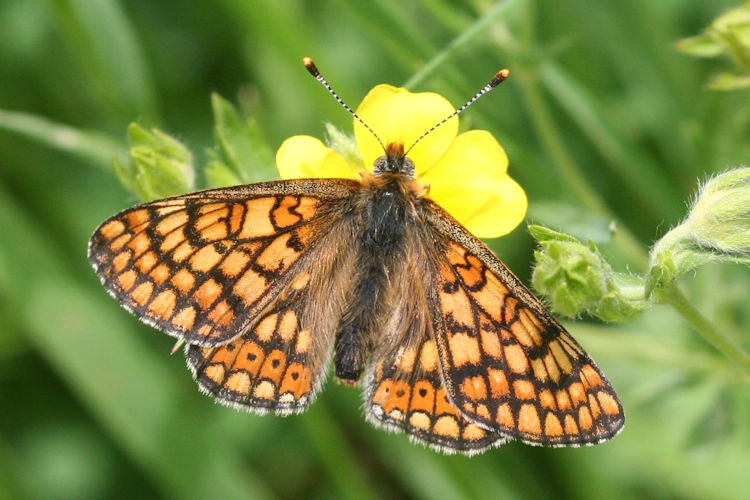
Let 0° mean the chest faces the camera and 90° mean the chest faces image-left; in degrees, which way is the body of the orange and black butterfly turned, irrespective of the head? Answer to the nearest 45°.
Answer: approximately 180°

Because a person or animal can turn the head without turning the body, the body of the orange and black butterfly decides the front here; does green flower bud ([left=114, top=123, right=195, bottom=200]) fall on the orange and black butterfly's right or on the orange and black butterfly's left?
on the orange and black butterfly's left

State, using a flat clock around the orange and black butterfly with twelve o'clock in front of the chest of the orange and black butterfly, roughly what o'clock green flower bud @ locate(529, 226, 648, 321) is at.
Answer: The green flower bud is roughly at 4 o'clock from the orange and black butterfly.

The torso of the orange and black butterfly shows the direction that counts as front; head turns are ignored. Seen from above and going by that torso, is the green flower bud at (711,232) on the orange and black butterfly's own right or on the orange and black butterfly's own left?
on the orange and black butterfly's own right
